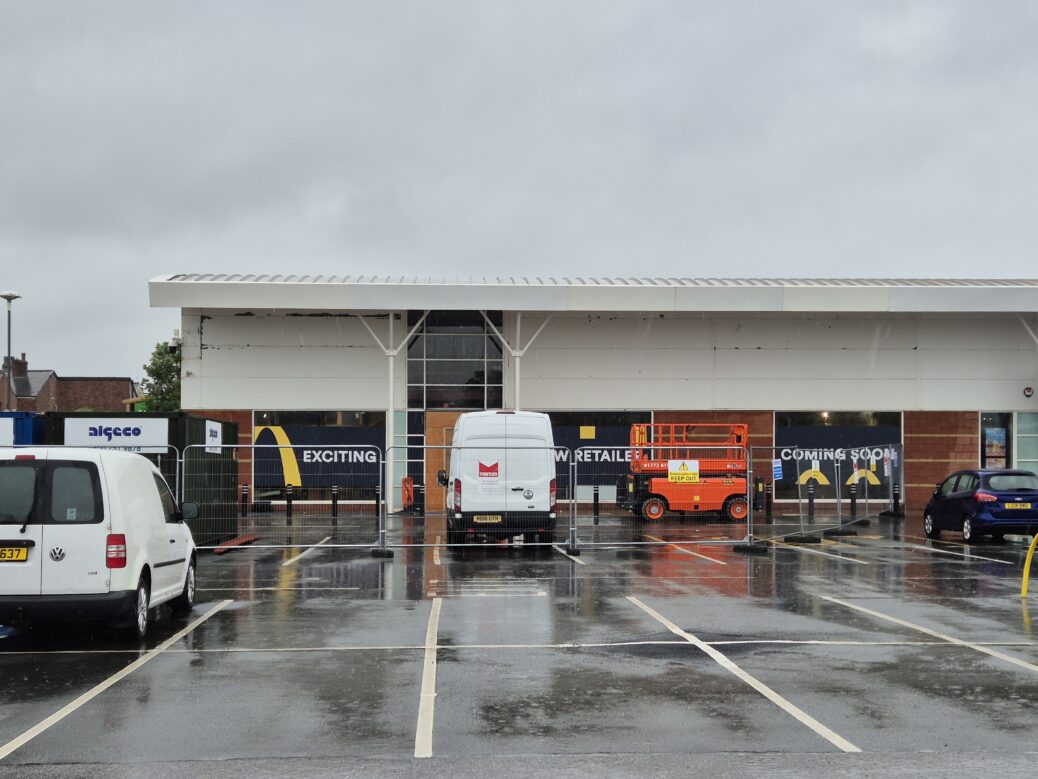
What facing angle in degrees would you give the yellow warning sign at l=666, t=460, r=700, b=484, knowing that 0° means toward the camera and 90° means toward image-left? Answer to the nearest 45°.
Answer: approximately 0°

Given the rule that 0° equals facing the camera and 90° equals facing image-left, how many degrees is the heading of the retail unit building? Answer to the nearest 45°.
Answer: approximately 0°

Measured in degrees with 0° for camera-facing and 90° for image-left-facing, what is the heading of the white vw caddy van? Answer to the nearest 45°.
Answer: approximately 225°

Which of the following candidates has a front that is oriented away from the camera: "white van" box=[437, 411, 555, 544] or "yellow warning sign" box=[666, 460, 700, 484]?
the white van

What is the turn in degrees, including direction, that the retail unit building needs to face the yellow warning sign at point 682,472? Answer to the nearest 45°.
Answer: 0° — it already faces it

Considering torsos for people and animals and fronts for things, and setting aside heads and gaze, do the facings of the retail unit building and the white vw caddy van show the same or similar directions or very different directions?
very different directions

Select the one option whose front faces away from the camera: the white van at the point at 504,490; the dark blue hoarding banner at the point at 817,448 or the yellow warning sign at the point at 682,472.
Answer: the white van

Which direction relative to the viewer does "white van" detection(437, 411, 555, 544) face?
away from the camera

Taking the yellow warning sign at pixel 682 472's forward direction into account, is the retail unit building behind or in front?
behind

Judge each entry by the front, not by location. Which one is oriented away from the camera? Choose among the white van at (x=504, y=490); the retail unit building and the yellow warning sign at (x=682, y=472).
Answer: the white van

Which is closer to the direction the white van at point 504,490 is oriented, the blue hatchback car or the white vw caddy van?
the blue hatchback car

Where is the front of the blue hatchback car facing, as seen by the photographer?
facing away from the viewer and to the left of the viewer
